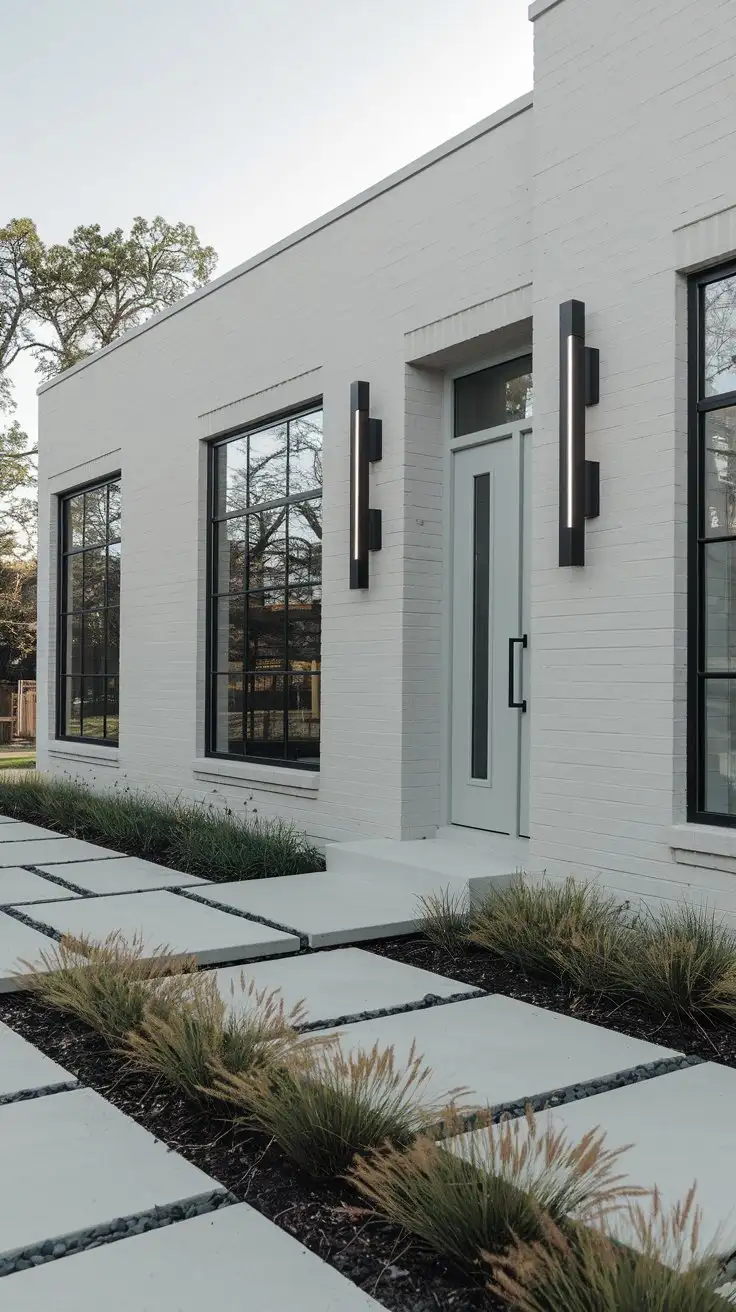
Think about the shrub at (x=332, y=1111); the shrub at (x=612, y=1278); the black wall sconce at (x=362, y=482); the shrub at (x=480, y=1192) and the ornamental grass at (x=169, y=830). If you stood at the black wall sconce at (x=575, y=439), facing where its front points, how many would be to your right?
2

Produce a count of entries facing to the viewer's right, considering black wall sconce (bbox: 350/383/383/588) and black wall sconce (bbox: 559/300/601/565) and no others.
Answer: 0

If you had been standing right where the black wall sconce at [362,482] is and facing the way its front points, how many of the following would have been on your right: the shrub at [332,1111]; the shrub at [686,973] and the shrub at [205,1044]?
0

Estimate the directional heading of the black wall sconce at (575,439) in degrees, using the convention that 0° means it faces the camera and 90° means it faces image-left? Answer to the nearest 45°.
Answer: approximately 45°

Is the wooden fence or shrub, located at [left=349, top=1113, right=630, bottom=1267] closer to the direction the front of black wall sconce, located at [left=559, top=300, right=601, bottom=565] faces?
the shrub

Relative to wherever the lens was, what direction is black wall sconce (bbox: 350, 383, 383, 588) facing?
facing the viewer and to the left of the viewer

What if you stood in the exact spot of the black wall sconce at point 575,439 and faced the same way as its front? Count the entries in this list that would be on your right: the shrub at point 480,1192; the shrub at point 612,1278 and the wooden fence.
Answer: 1

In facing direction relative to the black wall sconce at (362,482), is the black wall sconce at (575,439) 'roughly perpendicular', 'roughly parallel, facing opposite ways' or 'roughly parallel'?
roughly parallel

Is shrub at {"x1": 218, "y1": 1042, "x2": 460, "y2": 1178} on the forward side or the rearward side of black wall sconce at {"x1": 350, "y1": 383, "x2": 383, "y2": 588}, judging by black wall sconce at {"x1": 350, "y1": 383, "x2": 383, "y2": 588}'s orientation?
on the forward side

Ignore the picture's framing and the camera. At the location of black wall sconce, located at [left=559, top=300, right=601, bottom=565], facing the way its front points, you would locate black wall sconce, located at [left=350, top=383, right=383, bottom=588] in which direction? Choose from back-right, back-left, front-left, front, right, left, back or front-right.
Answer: right

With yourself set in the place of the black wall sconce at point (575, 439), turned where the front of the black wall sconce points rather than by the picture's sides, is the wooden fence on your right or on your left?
on your right

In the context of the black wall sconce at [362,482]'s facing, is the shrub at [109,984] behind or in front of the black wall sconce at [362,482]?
in front

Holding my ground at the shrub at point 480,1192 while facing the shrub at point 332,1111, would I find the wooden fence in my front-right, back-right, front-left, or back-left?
front-right

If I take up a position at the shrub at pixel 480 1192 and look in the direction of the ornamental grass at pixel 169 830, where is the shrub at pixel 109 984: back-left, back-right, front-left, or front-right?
front-left

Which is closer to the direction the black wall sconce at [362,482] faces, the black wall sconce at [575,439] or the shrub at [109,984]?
the shrub

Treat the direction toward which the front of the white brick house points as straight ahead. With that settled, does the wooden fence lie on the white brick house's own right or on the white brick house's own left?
on the white brick house's own right
